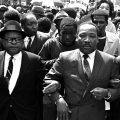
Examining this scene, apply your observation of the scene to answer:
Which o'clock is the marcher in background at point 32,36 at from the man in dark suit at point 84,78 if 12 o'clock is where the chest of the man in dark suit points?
The marcher in background is roughly at 5 o'clock from the man in dark suit.

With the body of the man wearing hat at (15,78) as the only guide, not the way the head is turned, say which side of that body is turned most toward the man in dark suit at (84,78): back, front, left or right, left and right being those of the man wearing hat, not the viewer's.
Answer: left

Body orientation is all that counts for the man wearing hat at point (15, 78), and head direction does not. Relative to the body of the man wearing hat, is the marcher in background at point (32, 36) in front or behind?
behind

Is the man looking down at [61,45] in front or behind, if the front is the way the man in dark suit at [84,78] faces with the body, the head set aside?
behind

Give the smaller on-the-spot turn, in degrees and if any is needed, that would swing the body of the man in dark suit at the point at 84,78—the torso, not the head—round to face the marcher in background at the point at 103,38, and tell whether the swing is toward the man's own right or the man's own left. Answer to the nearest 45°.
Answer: approximately 180°

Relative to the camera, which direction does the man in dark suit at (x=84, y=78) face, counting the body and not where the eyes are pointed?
toward the camera

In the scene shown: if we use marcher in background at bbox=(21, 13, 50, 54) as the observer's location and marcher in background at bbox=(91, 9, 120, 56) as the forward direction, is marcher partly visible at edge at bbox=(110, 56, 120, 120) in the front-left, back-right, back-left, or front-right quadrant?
front-right

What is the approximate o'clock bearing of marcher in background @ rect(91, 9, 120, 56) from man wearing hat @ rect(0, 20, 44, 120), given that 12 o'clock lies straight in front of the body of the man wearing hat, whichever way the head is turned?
The marcher in background is roughly at 8 o'clock from the man wearing hat.

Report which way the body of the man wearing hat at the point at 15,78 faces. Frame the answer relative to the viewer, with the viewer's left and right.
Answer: facing the viewer

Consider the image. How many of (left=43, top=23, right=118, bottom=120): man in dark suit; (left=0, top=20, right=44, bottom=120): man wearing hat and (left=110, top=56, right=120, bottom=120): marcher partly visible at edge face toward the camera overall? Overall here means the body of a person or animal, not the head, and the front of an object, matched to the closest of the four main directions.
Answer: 3

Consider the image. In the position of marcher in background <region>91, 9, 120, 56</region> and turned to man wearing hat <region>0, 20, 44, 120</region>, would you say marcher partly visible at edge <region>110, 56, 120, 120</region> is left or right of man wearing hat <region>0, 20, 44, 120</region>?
left
